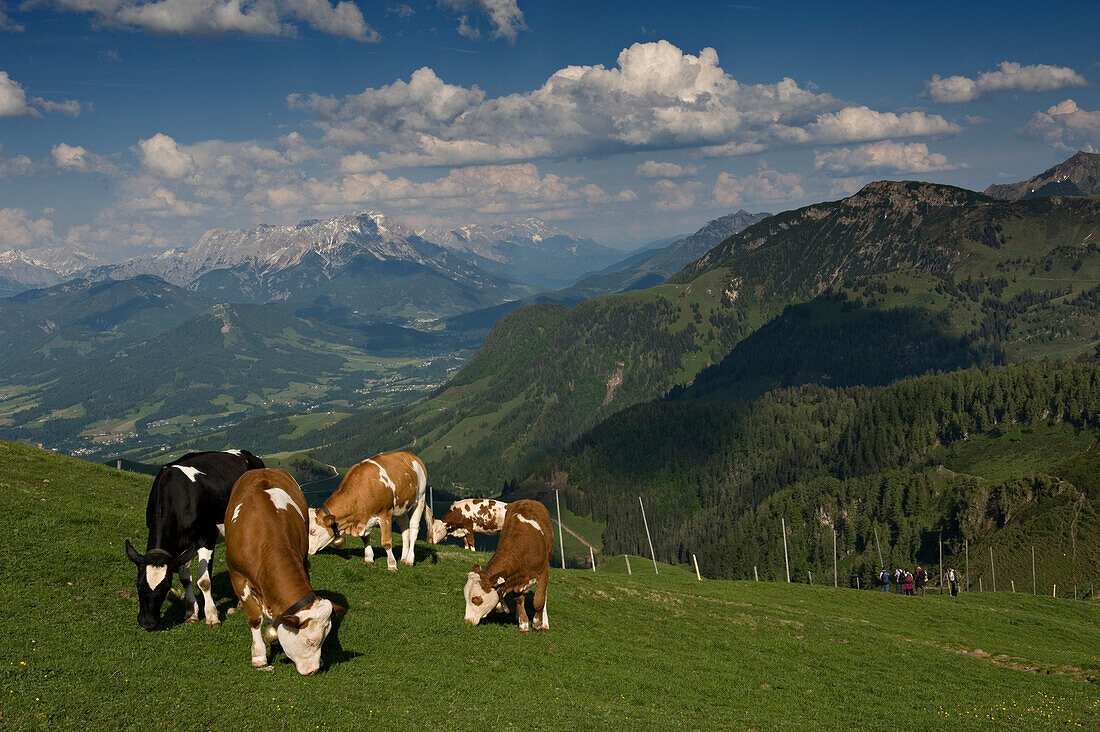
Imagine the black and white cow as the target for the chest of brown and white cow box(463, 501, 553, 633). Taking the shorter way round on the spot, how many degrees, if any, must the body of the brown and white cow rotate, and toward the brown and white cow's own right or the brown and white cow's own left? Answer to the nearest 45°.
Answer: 0° — it already faces it

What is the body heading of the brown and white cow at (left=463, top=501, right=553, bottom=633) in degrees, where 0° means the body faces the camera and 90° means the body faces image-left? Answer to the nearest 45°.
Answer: approximately 45°

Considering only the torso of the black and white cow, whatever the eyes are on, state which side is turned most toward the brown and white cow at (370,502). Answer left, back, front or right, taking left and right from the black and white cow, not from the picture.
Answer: back

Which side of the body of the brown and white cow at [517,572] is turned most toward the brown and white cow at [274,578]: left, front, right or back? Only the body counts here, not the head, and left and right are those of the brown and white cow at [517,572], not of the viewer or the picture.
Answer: front

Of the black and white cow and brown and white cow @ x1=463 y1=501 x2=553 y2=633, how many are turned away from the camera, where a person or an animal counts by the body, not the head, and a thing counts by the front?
0

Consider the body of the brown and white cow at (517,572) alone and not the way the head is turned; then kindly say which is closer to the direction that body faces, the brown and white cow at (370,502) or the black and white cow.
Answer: the black and white cow

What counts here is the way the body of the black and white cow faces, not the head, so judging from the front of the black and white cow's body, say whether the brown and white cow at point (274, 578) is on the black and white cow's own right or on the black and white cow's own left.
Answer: on the black and white cow's own left

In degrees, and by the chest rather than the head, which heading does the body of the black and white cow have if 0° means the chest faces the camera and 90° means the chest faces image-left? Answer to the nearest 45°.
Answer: approximately 45°
